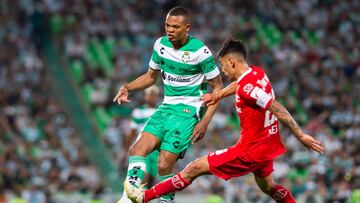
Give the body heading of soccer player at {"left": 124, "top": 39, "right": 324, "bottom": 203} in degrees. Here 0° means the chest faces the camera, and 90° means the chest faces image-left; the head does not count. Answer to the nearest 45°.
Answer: approximately 90°

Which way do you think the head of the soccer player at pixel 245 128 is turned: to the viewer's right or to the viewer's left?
to the viewer's left
